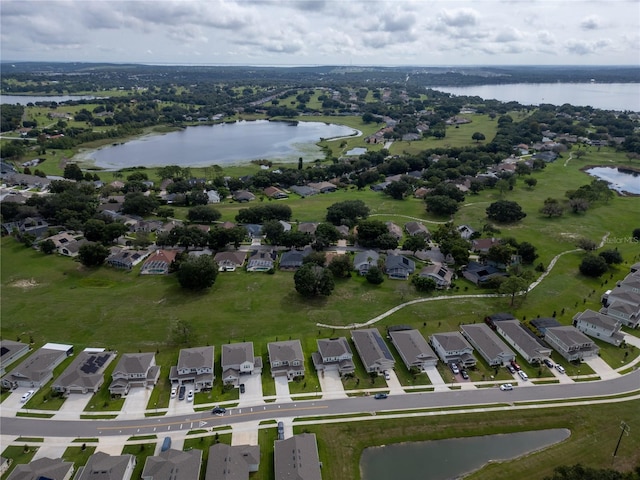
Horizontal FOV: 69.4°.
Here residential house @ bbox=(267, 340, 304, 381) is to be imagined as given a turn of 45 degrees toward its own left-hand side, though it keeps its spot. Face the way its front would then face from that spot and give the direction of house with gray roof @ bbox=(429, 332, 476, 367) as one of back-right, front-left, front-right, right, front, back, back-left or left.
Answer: front-left

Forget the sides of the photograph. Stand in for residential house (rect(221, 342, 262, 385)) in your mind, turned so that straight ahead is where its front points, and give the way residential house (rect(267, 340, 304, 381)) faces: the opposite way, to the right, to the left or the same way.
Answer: the same way

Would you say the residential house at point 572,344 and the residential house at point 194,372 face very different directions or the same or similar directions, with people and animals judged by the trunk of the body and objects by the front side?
same or similar directions

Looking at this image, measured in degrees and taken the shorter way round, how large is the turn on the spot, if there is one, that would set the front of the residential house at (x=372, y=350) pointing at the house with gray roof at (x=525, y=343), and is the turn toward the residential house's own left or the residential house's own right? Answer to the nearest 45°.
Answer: approximately 90° to the residential house's own left

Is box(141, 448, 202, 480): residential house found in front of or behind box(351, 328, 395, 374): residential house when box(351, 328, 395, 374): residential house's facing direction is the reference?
in front

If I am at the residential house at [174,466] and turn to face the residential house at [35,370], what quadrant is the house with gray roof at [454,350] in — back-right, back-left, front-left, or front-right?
back-right

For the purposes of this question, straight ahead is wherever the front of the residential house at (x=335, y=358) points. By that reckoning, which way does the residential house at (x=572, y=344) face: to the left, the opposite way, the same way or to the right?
the same way

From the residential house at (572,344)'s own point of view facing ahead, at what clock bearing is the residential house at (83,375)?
the residential house at (83,375) is roughly at 3 o'clock from the residential house at (572,344).

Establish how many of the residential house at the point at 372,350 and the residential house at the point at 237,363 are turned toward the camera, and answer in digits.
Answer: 2

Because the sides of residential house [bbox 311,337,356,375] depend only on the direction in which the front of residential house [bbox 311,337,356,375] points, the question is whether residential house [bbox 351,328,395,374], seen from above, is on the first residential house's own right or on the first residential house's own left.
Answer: on the first residential house's own left

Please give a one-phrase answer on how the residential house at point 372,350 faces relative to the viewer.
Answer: facing the viewer

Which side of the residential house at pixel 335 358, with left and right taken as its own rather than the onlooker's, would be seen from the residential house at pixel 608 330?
left

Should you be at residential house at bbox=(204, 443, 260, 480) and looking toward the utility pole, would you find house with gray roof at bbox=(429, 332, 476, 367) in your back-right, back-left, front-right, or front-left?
front-left

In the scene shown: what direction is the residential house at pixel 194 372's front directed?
toward the camera

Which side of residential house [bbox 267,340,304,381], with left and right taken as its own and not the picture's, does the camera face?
front

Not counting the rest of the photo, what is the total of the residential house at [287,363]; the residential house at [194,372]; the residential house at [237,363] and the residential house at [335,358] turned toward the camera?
4

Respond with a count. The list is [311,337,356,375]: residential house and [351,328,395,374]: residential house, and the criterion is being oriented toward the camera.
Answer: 2

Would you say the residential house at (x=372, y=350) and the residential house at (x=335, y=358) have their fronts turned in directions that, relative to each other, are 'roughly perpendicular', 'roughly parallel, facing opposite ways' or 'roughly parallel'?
roughly parallel

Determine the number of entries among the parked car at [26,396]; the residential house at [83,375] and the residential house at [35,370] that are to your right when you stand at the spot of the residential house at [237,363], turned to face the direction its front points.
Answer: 3
